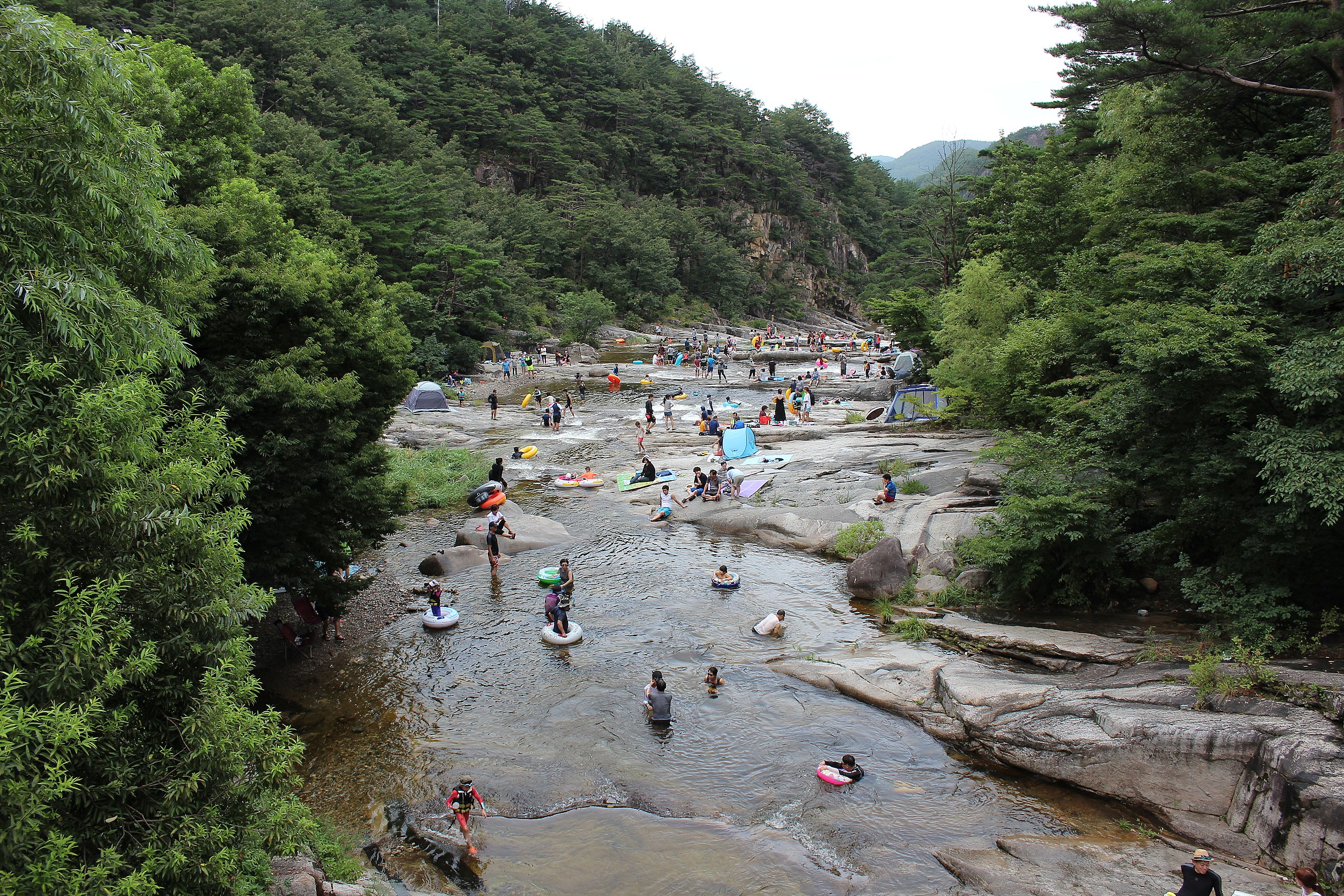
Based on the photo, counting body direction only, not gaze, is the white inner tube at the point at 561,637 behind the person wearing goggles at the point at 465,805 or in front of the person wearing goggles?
behind

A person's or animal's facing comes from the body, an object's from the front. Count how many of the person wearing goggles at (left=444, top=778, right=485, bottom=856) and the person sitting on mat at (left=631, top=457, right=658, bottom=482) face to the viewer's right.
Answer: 0

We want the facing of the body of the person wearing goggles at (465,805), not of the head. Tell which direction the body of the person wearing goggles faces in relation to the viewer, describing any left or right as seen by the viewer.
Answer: facing the viewer

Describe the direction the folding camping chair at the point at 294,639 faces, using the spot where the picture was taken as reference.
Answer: facing to the right of the viewer

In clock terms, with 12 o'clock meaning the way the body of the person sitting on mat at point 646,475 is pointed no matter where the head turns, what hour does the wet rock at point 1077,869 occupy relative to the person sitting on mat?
The wet rock is roughly at 10 o'clock from the person sitting on mat.

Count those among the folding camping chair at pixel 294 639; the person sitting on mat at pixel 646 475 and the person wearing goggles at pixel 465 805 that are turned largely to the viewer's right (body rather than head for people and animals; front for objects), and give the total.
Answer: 1

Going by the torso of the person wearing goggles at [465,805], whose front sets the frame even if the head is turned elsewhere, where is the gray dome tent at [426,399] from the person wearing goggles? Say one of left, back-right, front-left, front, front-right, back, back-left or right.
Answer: back

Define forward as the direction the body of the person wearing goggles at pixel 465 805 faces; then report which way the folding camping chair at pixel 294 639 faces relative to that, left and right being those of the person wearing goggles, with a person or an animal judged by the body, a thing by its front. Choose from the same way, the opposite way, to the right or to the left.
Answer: to the left

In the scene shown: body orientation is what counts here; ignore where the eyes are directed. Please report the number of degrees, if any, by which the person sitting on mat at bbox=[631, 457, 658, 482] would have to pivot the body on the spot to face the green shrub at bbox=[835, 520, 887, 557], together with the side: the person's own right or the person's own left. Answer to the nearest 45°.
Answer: approximately 90° to the person's own left
